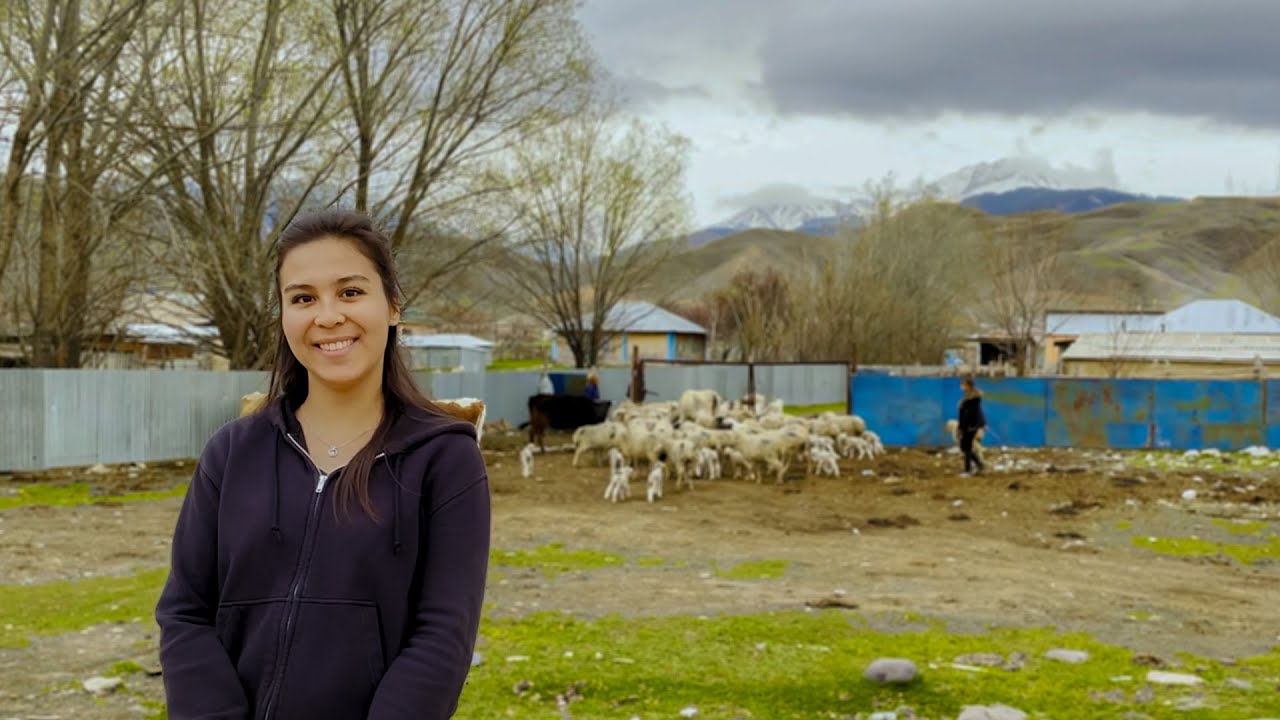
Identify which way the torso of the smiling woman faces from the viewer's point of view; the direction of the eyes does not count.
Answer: toward the camera

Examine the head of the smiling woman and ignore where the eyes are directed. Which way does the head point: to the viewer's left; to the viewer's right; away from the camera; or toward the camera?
toward the camera

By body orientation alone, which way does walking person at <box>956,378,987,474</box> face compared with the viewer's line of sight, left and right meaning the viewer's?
facing to the left of the viewer

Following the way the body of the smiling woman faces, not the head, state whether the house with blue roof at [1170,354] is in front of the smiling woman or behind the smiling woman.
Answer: behind

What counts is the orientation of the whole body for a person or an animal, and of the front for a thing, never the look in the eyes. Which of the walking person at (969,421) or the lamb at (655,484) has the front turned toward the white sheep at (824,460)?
the walking person

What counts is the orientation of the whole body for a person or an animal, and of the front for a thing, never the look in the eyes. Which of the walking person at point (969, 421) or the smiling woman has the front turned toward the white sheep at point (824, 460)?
the walking person

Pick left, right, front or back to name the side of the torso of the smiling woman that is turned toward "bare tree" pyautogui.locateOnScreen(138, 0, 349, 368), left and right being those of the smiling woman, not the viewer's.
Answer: back
